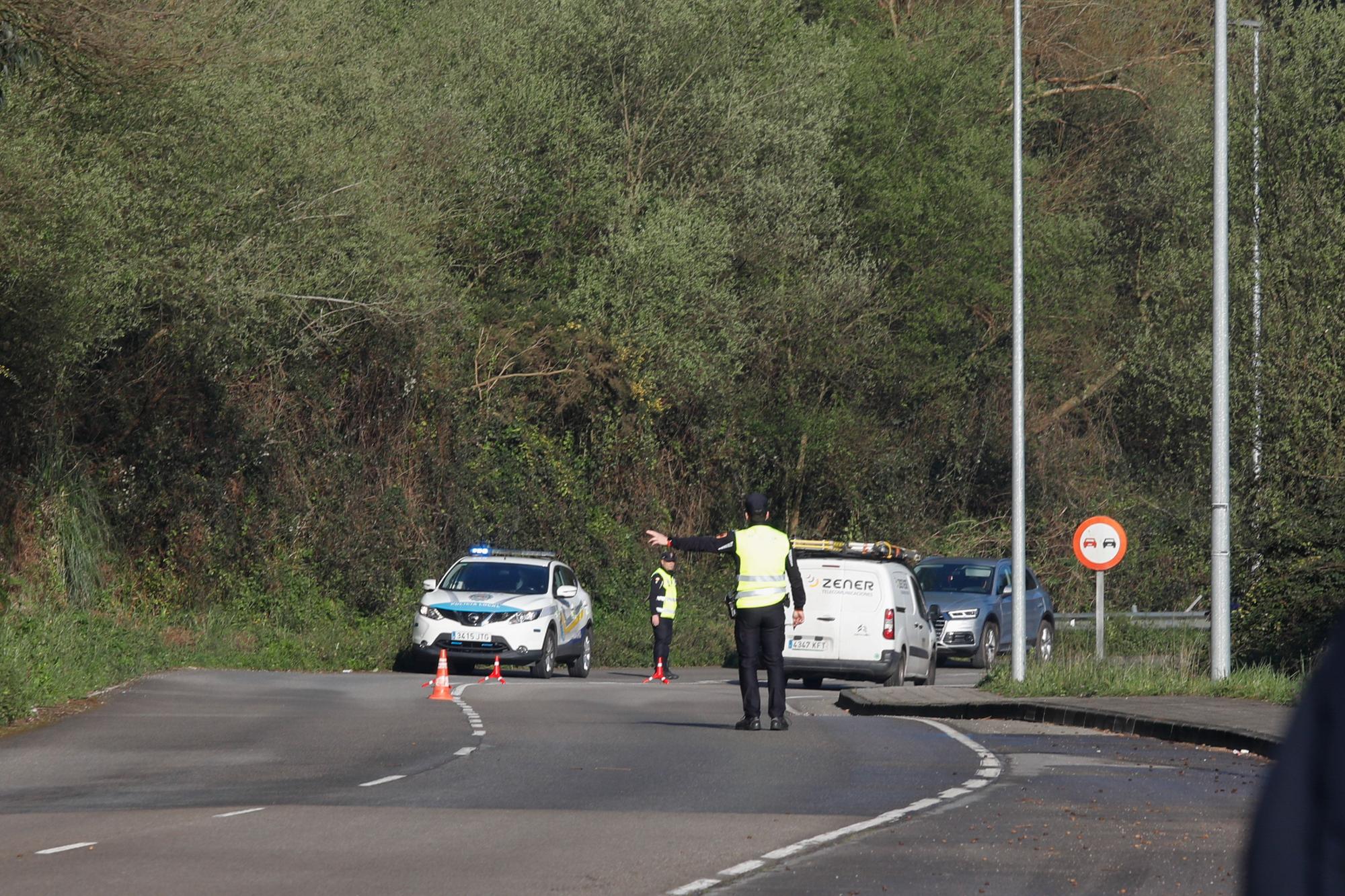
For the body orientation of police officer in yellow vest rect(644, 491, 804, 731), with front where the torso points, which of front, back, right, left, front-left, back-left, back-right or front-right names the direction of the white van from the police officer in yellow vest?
front

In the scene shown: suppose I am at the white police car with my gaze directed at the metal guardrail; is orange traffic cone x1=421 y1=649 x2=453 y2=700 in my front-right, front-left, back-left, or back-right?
back-right

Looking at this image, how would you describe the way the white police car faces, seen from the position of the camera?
facing the viewer and to the left of the viewer

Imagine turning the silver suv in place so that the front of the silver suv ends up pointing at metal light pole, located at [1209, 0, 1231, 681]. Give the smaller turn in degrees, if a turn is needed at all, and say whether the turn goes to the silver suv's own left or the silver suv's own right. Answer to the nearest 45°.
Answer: approximately 45° to the silver suv's own left

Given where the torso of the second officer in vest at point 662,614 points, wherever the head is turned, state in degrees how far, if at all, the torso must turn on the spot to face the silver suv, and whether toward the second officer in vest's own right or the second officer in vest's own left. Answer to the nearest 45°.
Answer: approximately 90° to the second officer in vest's own left

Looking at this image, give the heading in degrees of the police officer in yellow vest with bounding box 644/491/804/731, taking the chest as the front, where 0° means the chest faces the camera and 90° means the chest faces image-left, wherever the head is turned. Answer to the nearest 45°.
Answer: approximately 180°

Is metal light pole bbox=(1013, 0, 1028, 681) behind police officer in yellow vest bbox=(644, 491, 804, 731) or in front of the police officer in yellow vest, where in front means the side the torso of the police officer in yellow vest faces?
in front

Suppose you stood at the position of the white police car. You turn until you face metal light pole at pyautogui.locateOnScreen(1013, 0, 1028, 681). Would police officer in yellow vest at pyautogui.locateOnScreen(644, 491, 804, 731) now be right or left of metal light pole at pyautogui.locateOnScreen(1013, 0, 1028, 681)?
right

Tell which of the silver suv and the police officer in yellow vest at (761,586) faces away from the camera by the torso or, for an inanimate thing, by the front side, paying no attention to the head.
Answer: the police officer in yellow vest

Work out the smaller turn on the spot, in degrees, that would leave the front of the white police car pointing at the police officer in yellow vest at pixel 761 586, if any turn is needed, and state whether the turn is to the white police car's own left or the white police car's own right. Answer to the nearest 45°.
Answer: approximately 45° to the white police car's own left

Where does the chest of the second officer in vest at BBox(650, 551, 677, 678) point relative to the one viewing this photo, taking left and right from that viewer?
facing the viewer and to the right of the viewer

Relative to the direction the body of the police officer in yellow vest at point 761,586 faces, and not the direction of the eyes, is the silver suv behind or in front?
in front

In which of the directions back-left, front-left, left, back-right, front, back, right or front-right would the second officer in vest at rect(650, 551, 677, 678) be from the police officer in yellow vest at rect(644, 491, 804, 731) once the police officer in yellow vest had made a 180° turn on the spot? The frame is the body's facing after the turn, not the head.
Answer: back

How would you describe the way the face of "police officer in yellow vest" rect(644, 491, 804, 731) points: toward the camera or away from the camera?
away from the camera

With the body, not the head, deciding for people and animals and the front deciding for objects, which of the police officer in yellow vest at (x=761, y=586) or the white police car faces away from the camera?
the police officer in yellow vest
